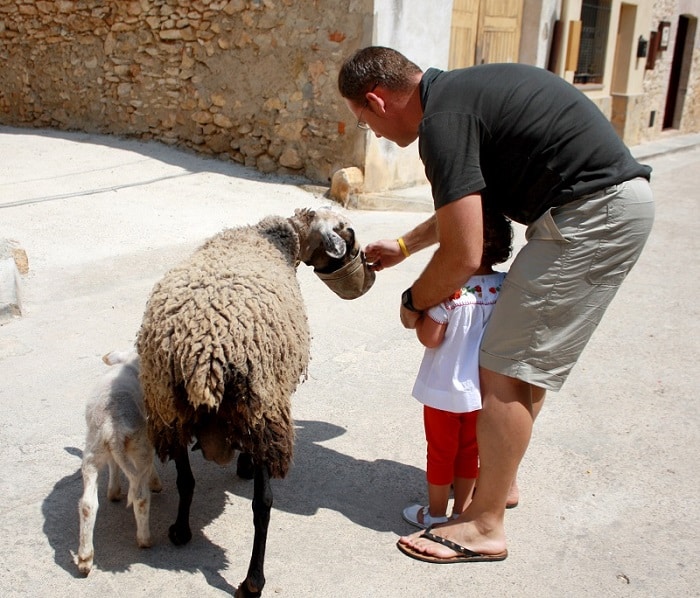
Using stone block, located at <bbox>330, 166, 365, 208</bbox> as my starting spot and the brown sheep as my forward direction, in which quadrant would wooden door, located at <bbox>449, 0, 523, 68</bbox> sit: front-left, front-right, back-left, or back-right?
back-left

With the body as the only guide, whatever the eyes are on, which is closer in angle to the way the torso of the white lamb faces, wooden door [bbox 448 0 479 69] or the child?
the wooden door

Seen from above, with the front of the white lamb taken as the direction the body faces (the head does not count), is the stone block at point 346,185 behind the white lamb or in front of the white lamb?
in front

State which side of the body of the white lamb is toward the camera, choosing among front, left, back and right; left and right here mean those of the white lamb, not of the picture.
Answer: back

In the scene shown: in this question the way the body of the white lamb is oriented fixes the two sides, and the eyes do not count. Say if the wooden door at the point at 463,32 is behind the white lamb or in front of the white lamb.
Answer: in front

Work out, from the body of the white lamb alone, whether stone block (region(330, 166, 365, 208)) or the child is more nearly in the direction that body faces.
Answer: the stone block

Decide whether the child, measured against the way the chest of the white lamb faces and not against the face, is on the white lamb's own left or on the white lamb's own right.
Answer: on the white lamb's own right
